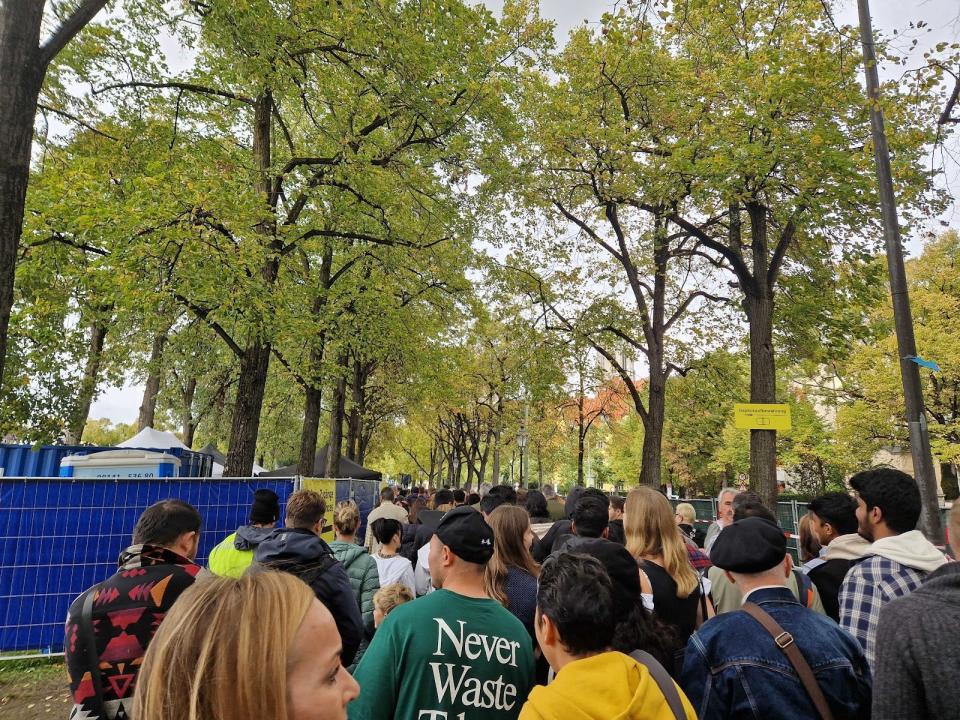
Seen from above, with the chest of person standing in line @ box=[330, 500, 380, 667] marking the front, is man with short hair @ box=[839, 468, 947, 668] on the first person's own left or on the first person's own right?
on the first person's own right

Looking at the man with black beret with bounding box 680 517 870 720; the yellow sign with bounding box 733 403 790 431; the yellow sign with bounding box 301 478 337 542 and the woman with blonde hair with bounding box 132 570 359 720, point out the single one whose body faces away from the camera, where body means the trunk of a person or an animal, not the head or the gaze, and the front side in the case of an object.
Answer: the man with black beret

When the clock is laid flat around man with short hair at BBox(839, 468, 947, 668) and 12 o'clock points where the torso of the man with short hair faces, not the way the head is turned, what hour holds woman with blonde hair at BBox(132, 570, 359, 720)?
The woman with blonde hair is roughly at 8 o'clock from the man with short hair.

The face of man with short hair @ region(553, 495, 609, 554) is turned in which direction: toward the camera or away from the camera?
away from the camera

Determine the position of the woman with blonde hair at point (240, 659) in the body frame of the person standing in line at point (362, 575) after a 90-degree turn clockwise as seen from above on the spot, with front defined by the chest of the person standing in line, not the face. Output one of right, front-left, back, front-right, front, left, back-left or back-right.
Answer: right

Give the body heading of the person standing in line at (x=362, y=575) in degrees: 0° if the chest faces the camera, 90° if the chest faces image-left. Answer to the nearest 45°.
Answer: approximately 180°

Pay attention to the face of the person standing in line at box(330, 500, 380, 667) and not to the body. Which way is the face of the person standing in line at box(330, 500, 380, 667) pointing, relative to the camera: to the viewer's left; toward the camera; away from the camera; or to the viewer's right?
away from the camera

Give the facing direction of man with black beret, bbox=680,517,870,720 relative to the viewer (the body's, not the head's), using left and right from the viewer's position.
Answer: facing away from the viewer

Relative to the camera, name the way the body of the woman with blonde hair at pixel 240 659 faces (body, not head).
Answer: to the viewer's right

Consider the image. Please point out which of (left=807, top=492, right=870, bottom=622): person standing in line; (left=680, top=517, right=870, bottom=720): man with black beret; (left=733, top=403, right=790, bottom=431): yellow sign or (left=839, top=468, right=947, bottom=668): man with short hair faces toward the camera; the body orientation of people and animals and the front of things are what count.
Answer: the yellow sign

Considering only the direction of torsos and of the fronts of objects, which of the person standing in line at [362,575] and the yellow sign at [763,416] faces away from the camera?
the person standing in line

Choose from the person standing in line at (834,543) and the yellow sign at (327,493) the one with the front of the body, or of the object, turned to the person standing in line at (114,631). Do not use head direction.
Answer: the yellow sign

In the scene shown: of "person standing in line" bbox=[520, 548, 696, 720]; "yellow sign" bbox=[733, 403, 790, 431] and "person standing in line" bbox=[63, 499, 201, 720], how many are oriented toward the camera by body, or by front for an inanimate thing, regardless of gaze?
1

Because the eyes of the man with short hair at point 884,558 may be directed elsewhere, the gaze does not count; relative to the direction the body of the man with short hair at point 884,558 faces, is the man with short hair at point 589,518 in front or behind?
in front
